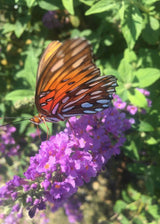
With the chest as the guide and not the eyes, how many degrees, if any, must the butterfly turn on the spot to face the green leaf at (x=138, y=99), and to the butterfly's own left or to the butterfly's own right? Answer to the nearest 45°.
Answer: approximately 135° to the butterfly's own right

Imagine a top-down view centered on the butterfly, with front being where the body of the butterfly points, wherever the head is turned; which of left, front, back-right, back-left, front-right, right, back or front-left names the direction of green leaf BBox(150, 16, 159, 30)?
back-right

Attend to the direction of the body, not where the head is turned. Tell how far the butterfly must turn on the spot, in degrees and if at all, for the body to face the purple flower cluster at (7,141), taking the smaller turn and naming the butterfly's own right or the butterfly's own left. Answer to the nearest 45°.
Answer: approximately 45° to the butterfly's own right

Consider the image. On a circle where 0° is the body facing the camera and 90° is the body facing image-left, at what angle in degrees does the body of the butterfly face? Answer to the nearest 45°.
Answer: approximately 90°

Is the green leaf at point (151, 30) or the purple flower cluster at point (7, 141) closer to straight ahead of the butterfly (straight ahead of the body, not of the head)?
the purple flower cluster

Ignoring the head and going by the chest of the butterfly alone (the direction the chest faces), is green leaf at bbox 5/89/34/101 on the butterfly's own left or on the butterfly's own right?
on the butterfly's own right

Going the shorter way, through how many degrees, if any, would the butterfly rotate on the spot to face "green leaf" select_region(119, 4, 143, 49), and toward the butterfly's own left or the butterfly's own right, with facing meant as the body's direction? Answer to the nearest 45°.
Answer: approximately 135° to the butterfly's own right
